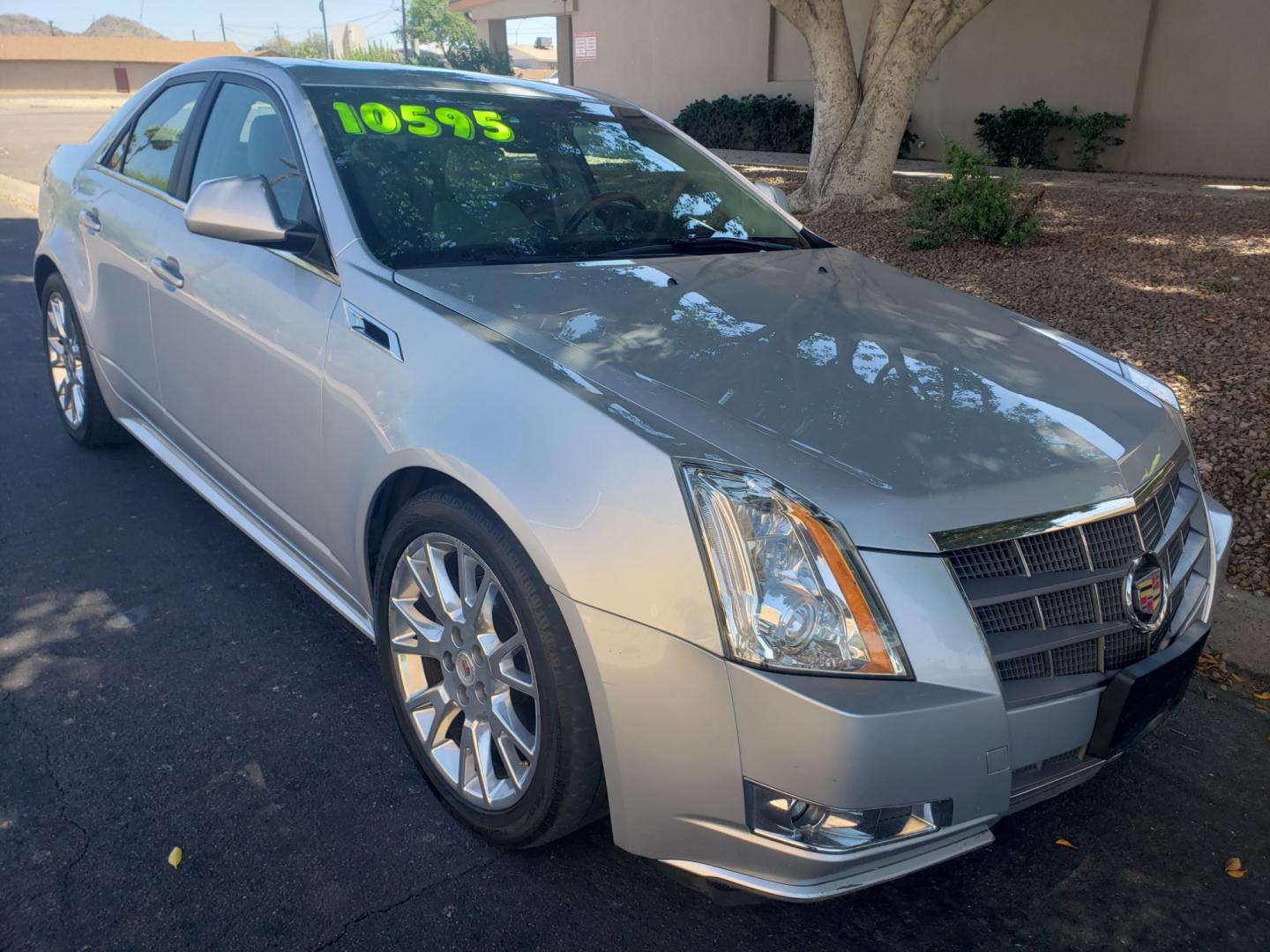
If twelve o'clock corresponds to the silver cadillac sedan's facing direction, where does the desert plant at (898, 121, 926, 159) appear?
The desert plant is roughly at 8 o'clock from the silver cadillac sedan.

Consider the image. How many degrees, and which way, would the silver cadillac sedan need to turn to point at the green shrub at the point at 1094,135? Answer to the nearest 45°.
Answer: approximately 90° to its left

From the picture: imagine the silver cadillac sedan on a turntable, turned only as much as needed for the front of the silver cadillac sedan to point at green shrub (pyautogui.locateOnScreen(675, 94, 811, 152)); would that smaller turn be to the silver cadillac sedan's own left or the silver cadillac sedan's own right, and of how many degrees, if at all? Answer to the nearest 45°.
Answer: approximately 135° to the silver cadillac sedan's own left

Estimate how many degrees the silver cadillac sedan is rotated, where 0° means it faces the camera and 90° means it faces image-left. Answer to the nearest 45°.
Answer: approximately 315°

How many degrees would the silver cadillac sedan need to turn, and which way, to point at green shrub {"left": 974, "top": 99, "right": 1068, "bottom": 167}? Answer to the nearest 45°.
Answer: approximately 135° to its left

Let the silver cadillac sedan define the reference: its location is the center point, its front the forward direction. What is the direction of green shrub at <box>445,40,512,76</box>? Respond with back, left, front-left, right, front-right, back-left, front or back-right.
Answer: back-left
